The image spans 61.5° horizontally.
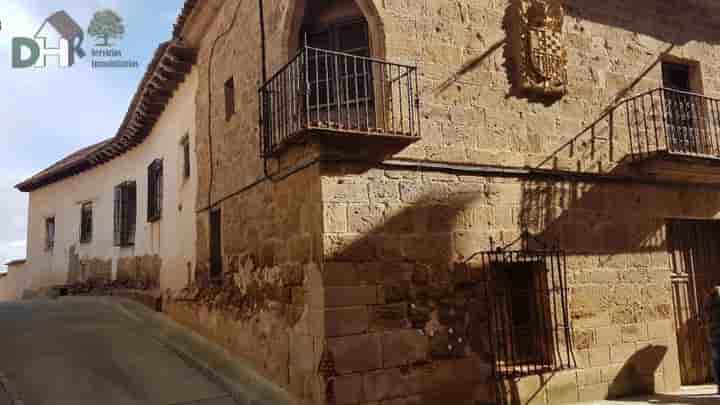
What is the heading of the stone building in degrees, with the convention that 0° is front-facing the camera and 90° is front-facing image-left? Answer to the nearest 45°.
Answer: approximately 315°

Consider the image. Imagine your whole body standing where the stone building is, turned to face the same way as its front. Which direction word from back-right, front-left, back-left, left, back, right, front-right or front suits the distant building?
back
